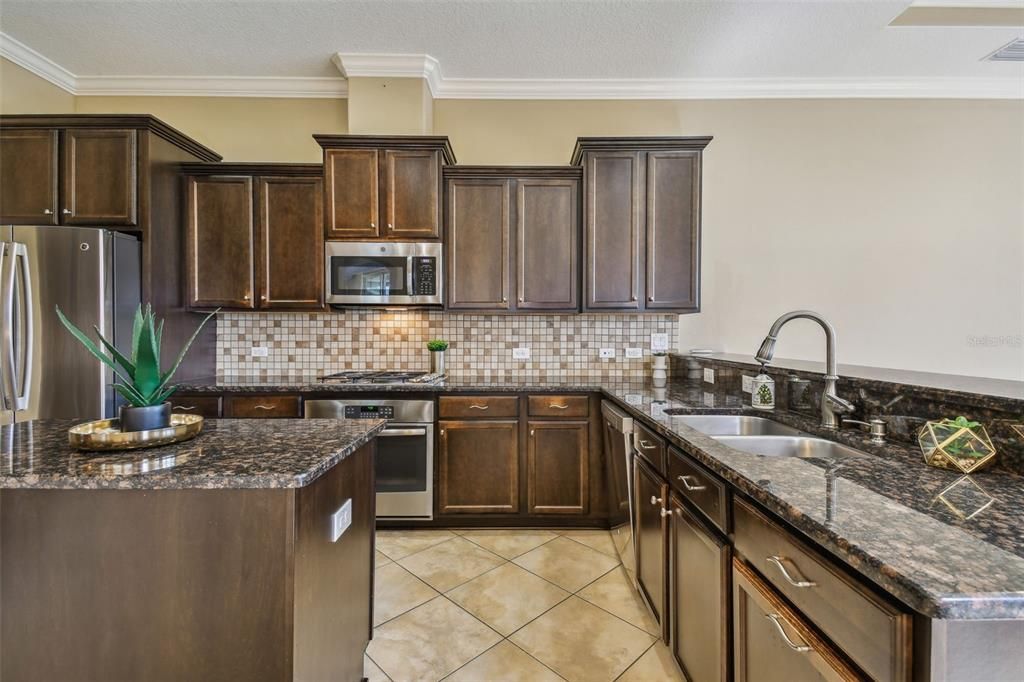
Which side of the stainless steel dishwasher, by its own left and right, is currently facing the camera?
left

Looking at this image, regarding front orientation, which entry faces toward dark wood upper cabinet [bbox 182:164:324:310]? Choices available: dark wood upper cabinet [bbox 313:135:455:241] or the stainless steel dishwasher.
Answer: the stainless steel dishwasher

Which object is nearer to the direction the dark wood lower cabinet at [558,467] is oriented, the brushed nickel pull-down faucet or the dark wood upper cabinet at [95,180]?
the brushed nickel pull-down faucet

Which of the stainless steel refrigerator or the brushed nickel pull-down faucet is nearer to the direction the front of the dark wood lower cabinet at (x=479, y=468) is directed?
the brushed nickel pull-down faucet

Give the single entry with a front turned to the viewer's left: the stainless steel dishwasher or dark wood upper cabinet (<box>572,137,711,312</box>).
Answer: the stainless steel dishwasher

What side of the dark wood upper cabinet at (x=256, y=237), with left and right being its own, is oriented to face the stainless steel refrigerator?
right
